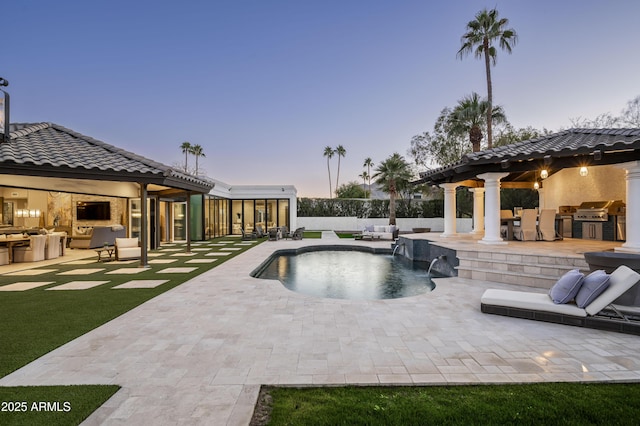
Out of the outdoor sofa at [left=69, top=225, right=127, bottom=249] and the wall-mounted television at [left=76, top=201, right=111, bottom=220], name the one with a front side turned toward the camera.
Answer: the wall-mounted television

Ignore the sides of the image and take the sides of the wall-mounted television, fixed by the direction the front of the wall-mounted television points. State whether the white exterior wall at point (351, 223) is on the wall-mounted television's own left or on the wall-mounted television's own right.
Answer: on the wall-mounted television's own left

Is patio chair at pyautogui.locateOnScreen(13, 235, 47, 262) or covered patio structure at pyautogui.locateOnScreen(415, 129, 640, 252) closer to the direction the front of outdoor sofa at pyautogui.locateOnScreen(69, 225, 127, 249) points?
the patio chair

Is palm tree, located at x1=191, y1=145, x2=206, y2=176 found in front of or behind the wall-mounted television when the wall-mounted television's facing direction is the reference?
behind

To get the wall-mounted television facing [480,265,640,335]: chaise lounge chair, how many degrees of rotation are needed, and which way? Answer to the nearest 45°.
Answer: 0° — it already faces it

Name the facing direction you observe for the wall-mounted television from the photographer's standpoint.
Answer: facing the viewer

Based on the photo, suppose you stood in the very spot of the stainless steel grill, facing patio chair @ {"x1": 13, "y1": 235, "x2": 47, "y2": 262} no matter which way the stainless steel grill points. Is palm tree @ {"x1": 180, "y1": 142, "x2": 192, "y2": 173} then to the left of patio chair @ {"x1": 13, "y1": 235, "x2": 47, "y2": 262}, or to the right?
right

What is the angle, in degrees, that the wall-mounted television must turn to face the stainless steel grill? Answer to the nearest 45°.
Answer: approximately 45° to its left

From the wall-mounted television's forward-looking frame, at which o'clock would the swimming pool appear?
The swimming pool is roughly at 11 o'clock from the wall-mounted television.
